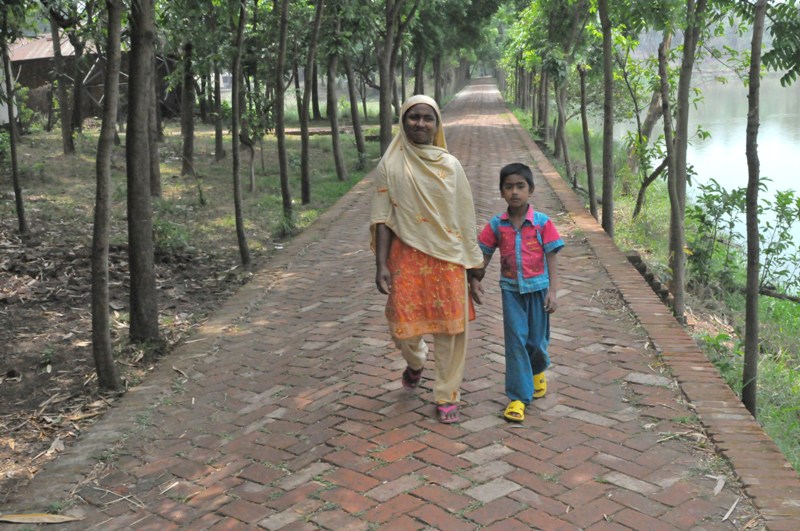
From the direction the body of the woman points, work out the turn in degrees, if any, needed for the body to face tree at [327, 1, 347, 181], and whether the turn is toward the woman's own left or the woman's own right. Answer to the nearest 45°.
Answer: approximately 180°

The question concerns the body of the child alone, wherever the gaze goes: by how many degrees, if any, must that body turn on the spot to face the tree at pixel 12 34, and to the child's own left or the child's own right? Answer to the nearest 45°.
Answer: approximately 135° to the child's own right

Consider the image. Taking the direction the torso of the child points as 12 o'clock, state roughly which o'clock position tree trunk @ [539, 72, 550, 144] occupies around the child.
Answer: The tree trunk is roughly at 6 o'clock from the child.

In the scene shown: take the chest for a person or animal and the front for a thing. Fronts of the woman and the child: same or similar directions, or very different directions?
same or similar directions

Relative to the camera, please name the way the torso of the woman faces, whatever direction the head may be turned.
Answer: toward the camera

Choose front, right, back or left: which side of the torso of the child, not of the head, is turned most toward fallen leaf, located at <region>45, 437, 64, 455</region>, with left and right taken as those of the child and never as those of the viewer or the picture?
right

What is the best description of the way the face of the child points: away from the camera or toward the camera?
toward the camera

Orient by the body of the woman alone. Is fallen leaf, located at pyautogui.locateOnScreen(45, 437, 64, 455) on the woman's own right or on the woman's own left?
on the woman's own right

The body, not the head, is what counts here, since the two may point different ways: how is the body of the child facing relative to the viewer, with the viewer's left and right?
facing the viewer

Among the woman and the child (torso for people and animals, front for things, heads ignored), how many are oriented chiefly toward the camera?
2

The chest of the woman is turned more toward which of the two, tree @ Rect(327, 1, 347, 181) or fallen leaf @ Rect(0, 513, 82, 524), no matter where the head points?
the fallen leaf

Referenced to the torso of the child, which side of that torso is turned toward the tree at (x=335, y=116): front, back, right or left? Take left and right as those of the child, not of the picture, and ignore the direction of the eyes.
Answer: back
